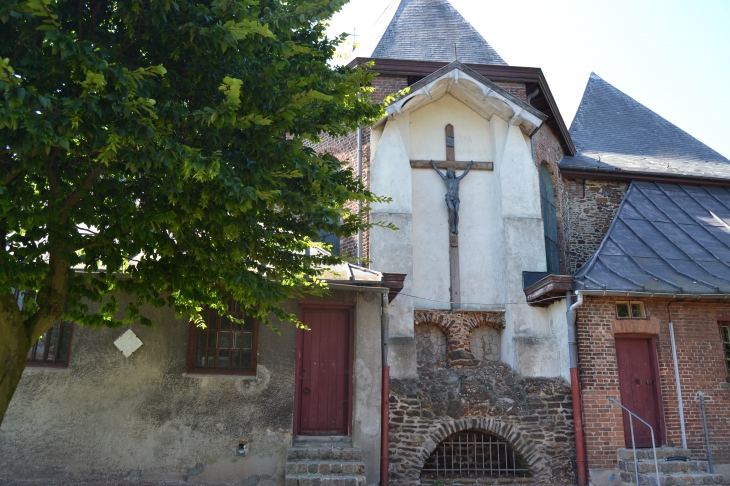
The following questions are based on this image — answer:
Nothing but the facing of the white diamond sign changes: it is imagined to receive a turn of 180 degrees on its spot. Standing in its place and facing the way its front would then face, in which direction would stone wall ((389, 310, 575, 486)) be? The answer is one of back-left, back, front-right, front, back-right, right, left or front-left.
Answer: right

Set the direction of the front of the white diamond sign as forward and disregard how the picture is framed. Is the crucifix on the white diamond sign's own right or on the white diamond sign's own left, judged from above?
on the white diamond sign's own left

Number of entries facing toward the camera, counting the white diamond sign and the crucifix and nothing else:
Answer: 2

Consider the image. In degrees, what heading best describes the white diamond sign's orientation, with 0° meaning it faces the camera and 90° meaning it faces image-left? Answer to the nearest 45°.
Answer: approximately 0°

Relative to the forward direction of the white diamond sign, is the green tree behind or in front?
in front

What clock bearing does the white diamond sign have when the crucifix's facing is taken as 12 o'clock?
The white diamond sign is roughly at 2 o'clock from the crucifix.

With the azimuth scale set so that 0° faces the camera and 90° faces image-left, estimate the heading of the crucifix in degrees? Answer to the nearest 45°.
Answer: approximately 0°
